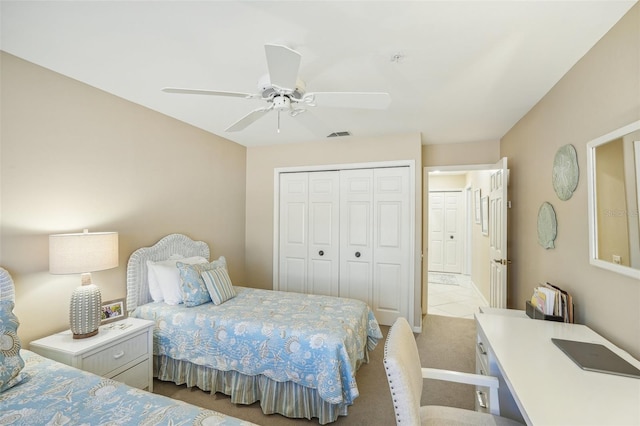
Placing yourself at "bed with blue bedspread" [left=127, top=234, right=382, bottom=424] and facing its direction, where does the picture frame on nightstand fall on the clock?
The picture frame on nightstand is roughly at 5 o'clock from the bed with blue bedspread.

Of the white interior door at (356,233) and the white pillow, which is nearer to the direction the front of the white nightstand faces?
the white interior door

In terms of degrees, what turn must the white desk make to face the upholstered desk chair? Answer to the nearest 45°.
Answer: approximately 45° to its left

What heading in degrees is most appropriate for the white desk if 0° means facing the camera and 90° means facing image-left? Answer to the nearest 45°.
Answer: approximately 90°

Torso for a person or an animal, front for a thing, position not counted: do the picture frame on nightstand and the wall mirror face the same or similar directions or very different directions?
very different directions

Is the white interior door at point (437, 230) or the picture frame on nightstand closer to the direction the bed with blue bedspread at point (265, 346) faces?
the white interior door

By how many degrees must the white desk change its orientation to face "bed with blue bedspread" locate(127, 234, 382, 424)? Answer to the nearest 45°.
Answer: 0° — it already faces it

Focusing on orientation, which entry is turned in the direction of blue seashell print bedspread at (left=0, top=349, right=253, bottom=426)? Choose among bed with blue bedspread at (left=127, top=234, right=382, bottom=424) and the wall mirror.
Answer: the wall mirror

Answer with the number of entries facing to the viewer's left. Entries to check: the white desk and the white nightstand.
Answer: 1

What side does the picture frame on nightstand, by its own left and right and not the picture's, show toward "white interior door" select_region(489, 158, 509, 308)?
left

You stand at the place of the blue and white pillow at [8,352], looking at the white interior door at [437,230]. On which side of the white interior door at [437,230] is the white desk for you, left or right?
right

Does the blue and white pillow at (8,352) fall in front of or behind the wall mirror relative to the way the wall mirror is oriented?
in front

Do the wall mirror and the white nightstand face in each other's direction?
yes

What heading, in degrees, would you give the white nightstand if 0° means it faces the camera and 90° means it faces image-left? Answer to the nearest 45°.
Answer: approximately 315°

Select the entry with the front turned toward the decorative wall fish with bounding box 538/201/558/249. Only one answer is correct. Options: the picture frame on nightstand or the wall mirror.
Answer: the picture frame on nightstand
